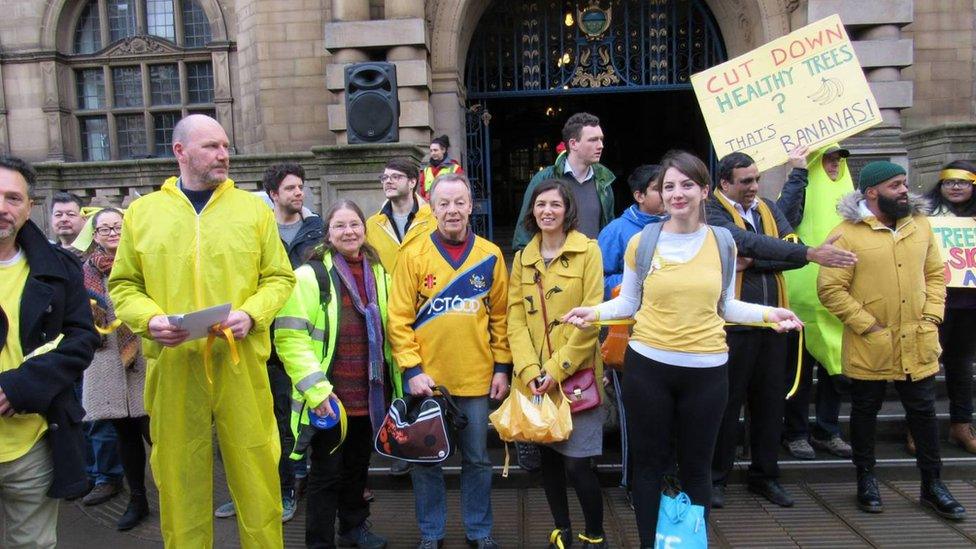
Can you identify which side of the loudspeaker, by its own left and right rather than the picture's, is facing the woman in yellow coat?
front

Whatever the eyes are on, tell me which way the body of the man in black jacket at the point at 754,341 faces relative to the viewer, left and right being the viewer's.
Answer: facing the viewer and to the right of the viewer

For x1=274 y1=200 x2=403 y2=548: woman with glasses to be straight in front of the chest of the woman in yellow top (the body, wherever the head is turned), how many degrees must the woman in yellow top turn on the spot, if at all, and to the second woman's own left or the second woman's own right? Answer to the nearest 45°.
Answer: approximately 90° to the second woman's own right

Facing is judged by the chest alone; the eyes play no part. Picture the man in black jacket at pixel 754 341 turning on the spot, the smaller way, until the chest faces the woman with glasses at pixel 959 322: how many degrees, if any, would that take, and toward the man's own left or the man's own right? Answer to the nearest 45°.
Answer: approximately 90° to the man's own left

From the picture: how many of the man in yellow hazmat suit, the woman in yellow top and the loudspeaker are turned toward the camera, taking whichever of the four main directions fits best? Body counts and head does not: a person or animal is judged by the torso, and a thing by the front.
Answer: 3

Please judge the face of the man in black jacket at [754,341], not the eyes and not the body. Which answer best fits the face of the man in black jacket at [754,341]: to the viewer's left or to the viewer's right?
to the viewer's right

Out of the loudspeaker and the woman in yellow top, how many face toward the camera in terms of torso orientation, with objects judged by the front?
2

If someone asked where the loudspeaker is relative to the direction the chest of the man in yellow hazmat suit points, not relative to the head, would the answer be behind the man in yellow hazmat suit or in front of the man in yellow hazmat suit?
behind

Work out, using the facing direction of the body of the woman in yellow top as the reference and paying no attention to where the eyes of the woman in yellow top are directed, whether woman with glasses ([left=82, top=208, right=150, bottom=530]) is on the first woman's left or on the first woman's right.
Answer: on the first woman's right

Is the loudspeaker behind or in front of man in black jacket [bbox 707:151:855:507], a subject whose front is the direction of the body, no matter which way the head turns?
behind

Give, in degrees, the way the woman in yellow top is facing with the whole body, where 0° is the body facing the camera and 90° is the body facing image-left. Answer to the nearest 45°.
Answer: approximately 0°

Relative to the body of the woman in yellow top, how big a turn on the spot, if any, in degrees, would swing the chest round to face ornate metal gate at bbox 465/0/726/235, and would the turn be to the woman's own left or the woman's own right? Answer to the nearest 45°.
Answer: approximately 180°

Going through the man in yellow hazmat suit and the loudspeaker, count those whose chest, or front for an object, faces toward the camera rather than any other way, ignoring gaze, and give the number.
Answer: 2

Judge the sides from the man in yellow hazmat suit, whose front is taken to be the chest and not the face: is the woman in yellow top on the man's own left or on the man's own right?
on the man's own left

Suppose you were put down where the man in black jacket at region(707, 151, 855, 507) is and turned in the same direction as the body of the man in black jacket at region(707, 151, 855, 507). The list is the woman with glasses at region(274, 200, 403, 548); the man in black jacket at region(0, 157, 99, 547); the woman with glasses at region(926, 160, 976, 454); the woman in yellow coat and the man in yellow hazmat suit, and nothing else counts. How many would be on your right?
4
